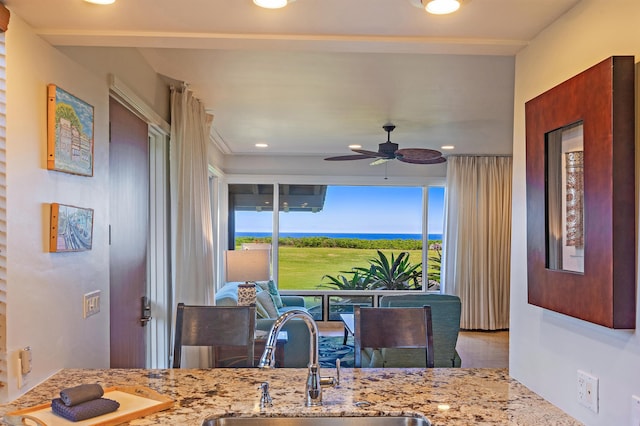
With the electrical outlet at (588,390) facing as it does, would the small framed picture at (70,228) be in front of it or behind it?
in front

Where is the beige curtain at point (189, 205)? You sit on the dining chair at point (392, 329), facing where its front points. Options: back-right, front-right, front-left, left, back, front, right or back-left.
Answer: back-right

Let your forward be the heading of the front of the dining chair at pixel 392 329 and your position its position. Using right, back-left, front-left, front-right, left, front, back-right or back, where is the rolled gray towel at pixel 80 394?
front-right

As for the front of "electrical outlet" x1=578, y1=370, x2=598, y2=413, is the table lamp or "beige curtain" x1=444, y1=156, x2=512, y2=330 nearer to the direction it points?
the table lamp

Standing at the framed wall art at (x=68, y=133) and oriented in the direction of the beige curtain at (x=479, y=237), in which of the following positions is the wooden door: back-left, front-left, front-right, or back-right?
front-left

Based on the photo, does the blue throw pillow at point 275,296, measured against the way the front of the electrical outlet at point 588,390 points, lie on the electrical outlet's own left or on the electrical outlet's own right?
on the electrical outlet's own right

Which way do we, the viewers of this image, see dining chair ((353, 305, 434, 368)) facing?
facing the viewer

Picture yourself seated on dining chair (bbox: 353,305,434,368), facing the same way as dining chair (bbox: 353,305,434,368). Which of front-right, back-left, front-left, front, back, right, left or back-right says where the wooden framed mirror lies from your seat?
front-left

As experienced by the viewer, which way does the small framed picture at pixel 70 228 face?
facing the viewer and to the right of the viewer

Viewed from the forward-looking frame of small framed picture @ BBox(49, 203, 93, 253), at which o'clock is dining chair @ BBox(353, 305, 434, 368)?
The dining chair is roughly at 11 o'clock from the small framed picture.

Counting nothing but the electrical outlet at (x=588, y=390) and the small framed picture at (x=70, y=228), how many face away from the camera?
0

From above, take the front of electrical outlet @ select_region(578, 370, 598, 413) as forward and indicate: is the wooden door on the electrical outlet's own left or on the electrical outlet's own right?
on the electrical outlet's own right

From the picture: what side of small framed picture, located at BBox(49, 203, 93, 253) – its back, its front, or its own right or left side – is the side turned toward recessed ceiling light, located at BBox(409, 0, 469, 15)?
front

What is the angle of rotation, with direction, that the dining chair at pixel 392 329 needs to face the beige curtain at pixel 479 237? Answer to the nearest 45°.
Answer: approximately 180°

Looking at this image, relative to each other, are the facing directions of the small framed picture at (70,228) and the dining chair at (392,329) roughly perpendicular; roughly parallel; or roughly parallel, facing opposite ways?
roughly perpendicular

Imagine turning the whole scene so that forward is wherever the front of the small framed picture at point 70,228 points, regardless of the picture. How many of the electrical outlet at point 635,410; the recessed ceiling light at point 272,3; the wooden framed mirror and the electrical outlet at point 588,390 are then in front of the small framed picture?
4

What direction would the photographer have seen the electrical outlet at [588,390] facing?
facing the viewer and to the left of the viewer
